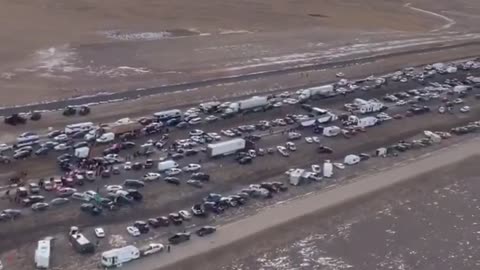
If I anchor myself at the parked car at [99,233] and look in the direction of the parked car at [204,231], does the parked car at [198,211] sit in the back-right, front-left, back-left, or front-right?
front-left

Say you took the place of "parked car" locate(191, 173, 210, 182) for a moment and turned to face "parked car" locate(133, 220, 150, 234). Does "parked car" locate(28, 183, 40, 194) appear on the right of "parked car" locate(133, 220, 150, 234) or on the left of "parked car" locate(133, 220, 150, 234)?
right

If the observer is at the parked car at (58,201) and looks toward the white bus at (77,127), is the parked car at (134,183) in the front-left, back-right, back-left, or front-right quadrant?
front-right

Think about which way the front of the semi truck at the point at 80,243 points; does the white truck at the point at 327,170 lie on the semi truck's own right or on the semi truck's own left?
on the semi truck's own right
